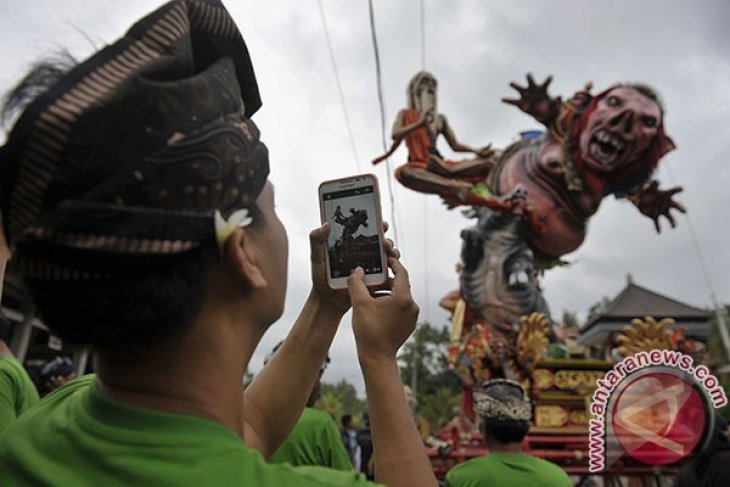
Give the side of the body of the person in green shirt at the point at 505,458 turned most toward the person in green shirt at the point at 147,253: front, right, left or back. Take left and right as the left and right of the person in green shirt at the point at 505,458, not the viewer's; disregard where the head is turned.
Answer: back

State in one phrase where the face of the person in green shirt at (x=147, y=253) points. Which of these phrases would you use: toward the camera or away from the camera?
away from the camera

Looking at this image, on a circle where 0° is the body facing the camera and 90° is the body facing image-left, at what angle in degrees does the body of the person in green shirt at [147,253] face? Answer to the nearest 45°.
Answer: approximately 225°

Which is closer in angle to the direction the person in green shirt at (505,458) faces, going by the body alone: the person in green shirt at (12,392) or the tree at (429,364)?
the tree

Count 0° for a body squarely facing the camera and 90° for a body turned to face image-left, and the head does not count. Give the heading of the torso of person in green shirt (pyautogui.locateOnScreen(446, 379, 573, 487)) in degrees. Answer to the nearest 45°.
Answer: approximately 180°

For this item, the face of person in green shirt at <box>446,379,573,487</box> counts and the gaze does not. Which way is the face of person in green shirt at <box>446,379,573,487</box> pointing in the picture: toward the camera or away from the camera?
away from the camera

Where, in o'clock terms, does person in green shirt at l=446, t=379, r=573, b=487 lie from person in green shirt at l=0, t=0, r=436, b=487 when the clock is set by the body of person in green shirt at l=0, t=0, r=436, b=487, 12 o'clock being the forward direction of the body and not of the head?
person in green shirt at l=446, t=379, r=573, b=487 is roughly at 12 o'clock from person in green shirt at l=0, t=0, r=436, b=487.
